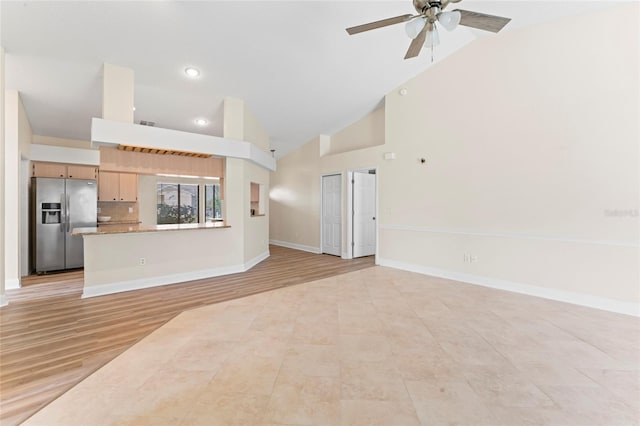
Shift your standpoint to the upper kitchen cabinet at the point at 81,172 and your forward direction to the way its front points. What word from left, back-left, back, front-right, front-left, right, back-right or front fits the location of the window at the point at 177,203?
back-left

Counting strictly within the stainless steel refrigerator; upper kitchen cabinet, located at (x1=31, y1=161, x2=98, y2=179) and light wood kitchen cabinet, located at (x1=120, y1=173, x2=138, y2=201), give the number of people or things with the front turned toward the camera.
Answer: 3

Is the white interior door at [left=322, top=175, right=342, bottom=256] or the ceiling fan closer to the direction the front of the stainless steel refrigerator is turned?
the ceiling fan

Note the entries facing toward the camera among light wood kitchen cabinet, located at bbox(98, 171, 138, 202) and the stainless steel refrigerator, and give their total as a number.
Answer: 2

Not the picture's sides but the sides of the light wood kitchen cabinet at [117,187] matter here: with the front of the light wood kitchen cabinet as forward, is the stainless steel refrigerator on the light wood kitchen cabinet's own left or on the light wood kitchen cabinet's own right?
on the light wood kitchen cabinet's own right

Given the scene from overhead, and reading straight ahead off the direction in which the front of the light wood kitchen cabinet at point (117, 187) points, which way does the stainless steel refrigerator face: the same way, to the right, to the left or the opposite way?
the same way

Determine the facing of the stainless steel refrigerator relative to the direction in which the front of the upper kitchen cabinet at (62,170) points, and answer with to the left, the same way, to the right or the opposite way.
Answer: the same way

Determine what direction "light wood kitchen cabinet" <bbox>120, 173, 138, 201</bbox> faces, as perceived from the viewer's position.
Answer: facing the viewer

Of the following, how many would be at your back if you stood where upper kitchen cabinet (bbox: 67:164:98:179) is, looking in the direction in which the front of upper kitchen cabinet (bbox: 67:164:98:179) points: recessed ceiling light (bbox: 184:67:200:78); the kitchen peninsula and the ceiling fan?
0

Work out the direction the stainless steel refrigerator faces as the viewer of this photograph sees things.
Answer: facing the viewer

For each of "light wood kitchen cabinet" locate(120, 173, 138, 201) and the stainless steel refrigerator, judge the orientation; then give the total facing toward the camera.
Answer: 2

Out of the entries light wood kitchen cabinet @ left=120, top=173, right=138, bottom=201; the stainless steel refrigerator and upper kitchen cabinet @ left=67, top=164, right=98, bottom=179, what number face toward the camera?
3

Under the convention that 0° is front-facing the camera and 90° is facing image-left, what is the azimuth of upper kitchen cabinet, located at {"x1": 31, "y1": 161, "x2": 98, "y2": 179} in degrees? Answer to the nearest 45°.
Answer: approximately 0°
